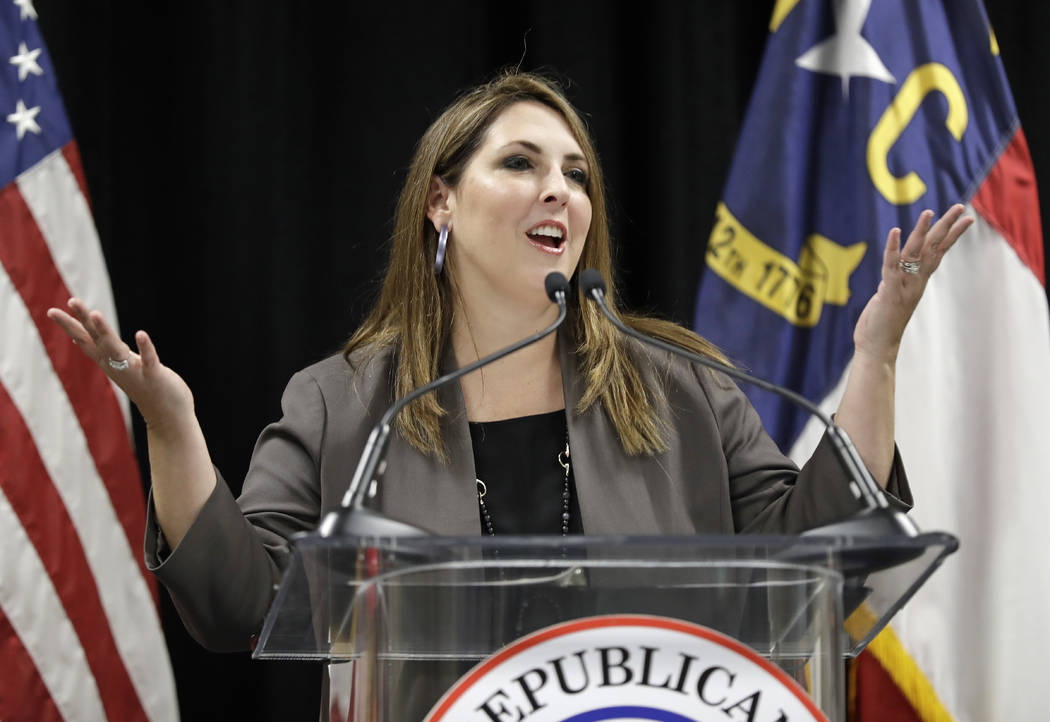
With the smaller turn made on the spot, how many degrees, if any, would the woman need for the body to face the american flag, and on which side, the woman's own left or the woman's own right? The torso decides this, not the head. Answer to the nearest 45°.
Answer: approximately 135° to the woman's own right

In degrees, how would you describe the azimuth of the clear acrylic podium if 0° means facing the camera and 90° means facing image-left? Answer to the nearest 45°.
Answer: approximately 0°

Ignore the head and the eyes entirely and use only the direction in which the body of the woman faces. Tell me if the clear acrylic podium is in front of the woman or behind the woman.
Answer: in front

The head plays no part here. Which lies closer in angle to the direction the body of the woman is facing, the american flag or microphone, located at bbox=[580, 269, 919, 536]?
the microphone

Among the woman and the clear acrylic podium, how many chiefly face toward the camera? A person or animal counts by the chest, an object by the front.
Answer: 2

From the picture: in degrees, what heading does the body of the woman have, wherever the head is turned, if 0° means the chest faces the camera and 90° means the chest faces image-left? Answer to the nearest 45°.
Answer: approximately 0°

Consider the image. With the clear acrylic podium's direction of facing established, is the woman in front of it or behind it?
behind

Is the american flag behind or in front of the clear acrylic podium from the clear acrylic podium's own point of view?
behind

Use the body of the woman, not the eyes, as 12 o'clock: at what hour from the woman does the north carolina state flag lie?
The north carolina state flag is roughly at 8 o'clock from the woman.

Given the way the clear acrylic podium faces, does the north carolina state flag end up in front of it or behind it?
behind
